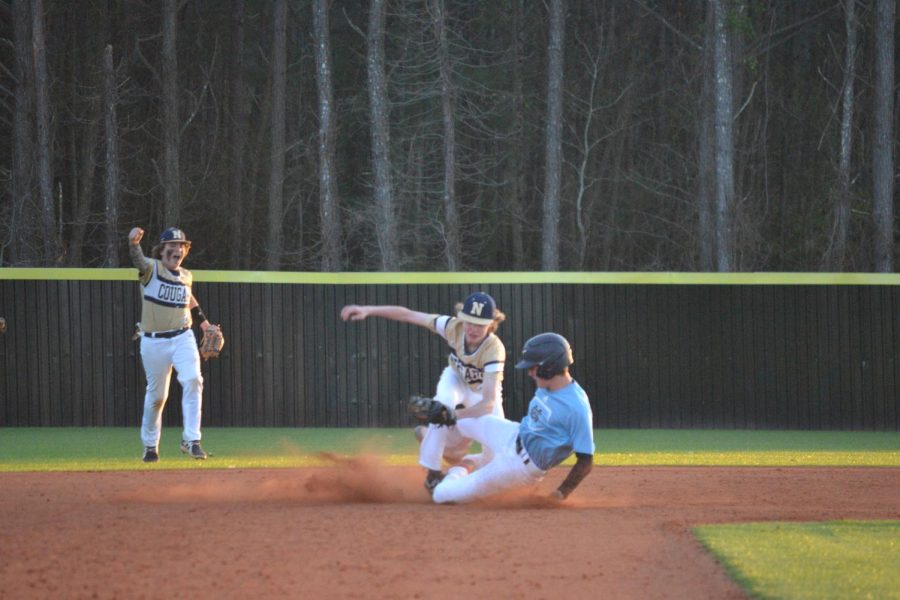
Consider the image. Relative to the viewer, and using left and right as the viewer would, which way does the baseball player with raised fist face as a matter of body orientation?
facing the viewer and to the right of the viewer

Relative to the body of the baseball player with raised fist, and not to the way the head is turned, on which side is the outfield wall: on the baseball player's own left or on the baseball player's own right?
on the baseball player's own left

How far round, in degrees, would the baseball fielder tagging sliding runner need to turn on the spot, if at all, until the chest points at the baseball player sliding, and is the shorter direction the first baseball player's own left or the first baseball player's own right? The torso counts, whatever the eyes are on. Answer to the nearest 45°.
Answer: approximately 45° to the first baseball player's own left

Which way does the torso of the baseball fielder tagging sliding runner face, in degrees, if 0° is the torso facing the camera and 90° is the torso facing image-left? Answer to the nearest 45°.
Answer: approximately 0°

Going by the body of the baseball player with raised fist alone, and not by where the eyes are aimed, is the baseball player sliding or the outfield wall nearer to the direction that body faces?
the baseball player sliding

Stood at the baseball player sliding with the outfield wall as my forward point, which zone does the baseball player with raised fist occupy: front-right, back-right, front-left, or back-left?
front-left

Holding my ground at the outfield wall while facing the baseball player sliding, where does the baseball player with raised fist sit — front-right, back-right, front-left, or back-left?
front-right
